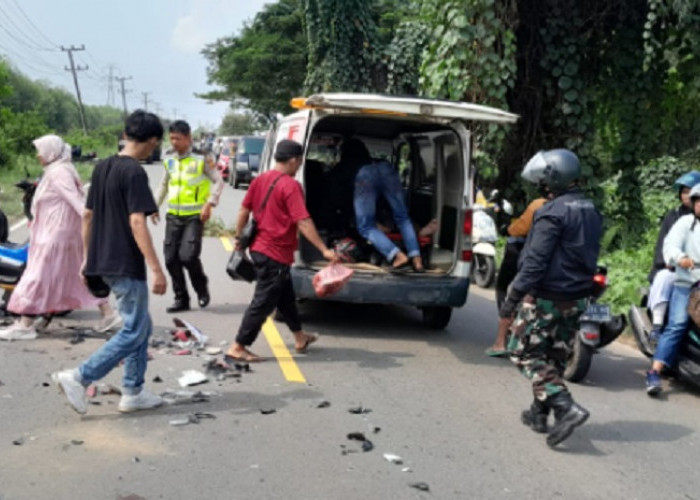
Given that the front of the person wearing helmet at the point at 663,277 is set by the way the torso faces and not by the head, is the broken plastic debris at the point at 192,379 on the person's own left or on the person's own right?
on the person's own right

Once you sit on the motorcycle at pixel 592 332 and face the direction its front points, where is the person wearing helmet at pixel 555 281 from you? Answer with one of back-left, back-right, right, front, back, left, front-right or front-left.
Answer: back

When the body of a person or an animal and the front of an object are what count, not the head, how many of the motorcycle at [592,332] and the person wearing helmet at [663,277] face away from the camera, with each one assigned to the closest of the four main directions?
1

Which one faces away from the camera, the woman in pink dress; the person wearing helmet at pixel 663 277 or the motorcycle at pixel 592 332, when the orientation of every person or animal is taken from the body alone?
the motorcycle

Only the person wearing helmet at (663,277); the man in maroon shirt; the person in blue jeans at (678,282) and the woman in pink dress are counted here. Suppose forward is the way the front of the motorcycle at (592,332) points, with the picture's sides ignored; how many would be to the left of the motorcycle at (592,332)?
2

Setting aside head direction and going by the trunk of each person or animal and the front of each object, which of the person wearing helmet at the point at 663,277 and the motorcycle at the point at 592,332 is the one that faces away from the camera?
the motorcycle

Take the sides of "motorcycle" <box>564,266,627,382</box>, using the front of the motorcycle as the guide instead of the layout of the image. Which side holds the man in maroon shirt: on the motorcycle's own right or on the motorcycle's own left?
on the motorcycle's own left

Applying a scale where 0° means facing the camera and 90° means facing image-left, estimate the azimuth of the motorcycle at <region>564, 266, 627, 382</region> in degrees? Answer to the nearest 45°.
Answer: approximately 180°

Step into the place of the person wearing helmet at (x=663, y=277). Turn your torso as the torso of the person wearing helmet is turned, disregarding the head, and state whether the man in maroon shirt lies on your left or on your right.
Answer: on your right

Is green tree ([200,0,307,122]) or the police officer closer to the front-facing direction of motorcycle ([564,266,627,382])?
the green tree

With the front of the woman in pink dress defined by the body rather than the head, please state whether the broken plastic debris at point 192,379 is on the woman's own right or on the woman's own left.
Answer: on the woman's own left

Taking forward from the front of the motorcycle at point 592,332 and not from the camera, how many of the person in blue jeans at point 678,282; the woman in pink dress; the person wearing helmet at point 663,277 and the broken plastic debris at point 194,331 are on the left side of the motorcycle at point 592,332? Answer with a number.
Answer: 2
